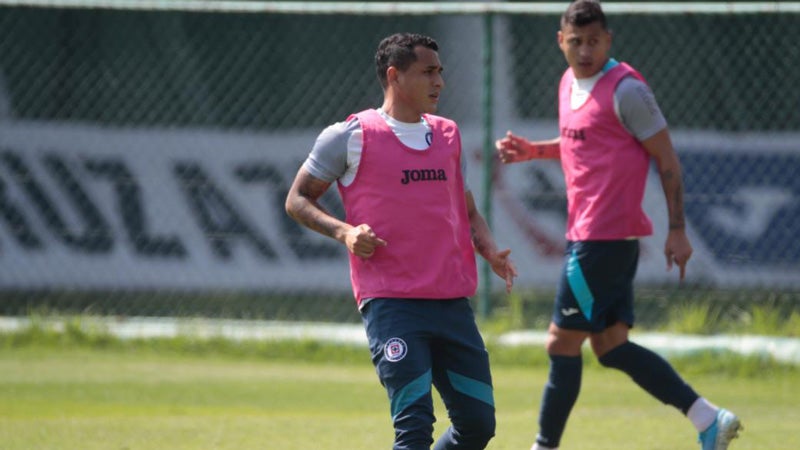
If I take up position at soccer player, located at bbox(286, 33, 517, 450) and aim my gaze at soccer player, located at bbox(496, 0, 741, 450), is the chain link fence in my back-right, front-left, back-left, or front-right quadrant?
front-left

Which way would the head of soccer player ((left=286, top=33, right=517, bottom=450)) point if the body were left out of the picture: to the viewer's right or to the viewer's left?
to the viewer's right

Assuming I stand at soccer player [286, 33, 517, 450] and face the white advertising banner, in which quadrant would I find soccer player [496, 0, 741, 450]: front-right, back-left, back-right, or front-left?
front-right

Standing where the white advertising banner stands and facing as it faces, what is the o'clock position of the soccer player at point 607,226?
The soccer player is roughly at 11 o'clock from the white advertising banner.

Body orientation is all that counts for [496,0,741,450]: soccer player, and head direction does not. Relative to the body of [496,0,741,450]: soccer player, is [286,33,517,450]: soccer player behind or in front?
in front

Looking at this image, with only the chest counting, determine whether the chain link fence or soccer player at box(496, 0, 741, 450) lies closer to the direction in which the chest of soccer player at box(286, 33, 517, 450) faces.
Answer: the soccer player

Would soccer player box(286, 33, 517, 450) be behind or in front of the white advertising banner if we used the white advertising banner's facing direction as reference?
in front

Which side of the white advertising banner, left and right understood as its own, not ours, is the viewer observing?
front

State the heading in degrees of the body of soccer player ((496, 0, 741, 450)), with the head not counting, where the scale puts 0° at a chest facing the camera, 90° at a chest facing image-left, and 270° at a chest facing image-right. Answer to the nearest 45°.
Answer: approximately 45°

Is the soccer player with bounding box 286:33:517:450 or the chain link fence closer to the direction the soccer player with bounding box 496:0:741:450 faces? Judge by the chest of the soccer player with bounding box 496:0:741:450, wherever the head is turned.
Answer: the soccer player

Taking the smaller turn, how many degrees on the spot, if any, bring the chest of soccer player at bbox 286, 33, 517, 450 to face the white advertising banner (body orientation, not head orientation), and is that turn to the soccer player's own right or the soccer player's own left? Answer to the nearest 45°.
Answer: approximately 135° to the soccer player's own left

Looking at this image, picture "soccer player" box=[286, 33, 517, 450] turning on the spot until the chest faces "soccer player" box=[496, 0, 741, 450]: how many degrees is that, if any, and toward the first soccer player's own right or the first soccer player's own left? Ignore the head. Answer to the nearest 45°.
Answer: approximately 90° to the first soccer player's own left
